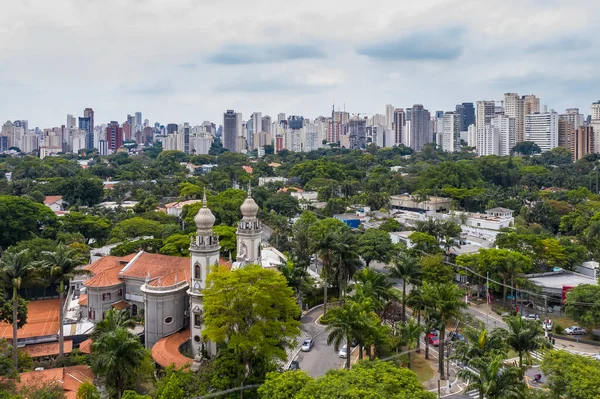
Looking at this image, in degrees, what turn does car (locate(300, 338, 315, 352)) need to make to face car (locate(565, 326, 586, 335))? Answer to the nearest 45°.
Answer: approximately 135° to its left

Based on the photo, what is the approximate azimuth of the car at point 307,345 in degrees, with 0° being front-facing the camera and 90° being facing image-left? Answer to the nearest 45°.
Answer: approximately 45°

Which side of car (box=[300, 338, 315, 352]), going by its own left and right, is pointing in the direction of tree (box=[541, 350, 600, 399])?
left

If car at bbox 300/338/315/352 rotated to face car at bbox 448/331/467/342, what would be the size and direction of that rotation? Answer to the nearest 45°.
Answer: approximately 135° to its left

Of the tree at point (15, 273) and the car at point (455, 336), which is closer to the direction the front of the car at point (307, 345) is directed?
the tree

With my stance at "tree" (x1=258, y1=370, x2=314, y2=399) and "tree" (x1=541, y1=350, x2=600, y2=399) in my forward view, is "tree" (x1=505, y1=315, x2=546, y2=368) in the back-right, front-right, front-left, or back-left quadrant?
front-left
